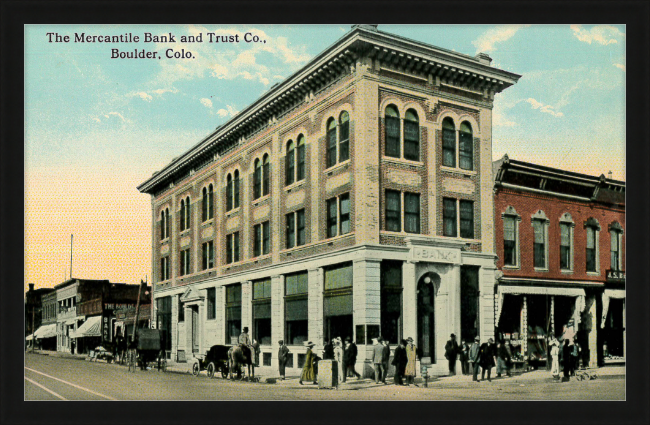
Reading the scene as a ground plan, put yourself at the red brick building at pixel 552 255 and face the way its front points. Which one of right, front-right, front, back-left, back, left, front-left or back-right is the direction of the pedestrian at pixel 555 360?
front-right

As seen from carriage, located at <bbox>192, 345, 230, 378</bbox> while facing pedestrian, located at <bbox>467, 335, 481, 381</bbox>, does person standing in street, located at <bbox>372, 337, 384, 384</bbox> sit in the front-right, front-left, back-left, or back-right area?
front-right

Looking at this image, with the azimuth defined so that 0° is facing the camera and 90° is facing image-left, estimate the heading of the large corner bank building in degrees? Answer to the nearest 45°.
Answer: approximately 315°

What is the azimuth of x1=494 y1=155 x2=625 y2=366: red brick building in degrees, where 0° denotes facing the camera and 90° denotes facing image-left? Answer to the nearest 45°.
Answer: approximately 315°
